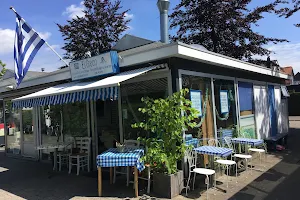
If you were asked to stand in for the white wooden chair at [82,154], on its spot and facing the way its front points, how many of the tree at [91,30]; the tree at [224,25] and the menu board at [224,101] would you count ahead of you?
0

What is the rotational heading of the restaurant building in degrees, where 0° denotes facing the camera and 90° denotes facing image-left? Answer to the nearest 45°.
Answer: approximately 45°

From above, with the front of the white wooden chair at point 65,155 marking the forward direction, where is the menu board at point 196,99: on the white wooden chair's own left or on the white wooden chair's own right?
on the white wooden chair's own left

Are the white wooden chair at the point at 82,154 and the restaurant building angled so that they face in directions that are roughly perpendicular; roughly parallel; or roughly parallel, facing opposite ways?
roughly parallel

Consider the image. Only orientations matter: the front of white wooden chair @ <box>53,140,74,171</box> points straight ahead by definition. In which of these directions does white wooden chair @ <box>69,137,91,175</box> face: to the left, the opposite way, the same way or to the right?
the same way

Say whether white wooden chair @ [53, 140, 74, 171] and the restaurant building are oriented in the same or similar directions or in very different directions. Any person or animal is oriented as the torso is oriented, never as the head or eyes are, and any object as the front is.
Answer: same or similar directions

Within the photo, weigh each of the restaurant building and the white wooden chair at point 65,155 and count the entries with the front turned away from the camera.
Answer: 0

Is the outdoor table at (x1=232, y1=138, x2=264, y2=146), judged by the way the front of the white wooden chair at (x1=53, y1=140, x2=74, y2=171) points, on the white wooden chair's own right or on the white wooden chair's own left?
on the white wooden chair's own left

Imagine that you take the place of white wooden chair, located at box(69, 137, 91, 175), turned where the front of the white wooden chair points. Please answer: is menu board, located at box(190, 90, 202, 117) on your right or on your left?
on your left

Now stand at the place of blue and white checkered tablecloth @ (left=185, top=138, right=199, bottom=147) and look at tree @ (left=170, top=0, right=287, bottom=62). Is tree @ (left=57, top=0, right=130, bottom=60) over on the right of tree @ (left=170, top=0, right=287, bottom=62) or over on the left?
left
